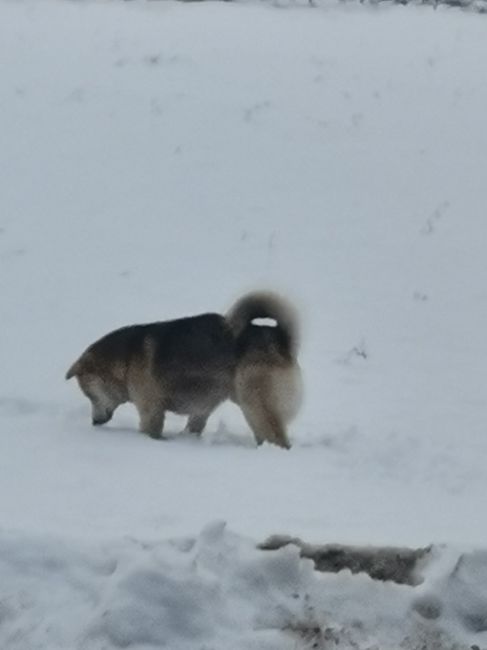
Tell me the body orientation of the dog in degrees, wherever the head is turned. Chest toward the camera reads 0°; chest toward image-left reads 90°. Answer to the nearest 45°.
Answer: approximately 90°
